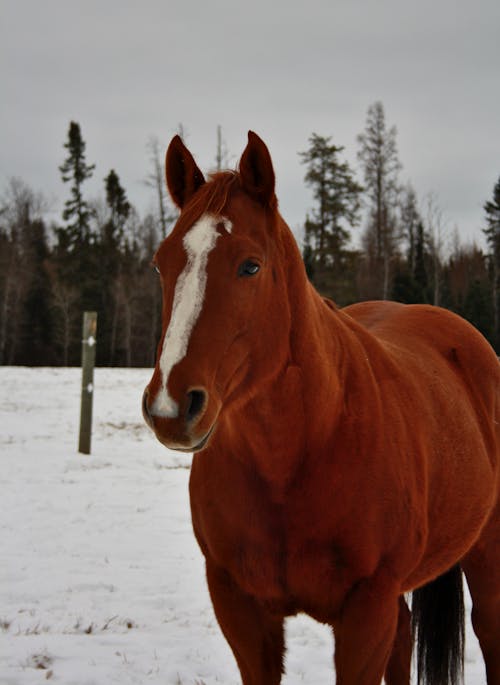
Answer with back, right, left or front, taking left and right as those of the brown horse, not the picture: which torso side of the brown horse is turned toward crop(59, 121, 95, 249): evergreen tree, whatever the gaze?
right

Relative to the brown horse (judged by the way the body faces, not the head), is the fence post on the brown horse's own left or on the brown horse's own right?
on the brown horse's own right

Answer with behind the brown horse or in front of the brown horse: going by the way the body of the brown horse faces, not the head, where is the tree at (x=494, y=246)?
behind

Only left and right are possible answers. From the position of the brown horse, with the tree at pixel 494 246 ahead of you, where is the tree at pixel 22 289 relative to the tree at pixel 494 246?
left

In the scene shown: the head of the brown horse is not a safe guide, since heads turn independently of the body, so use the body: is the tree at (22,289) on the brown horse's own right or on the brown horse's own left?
on the brown horse's own right

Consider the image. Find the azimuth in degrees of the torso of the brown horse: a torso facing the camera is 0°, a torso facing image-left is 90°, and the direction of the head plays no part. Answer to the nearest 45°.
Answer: approximately 45°
